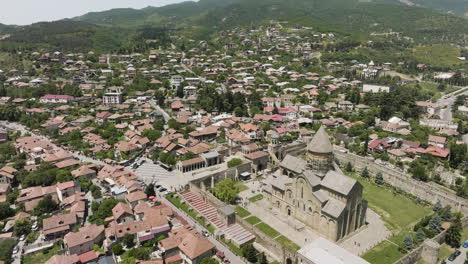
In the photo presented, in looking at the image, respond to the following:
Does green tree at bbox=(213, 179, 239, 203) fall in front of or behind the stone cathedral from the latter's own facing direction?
in front

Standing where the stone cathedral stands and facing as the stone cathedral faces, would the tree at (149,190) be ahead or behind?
ahead

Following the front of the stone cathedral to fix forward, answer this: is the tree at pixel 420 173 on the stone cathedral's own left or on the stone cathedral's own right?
on the stone cathedral's own right

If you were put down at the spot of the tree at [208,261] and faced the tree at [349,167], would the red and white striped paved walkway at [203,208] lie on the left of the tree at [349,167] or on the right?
left

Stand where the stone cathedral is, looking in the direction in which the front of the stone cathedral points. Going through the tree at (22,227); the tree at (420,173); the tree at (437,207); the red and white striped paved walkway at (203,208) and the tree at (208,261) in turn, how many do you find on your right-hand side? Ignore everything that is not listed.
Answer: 2

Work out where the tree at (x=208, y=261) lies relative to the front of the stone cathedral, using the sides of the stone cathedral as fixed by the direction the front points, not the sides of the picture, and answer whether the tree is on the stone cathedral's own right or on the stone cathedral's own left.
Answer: on the stone cathedral's own left
